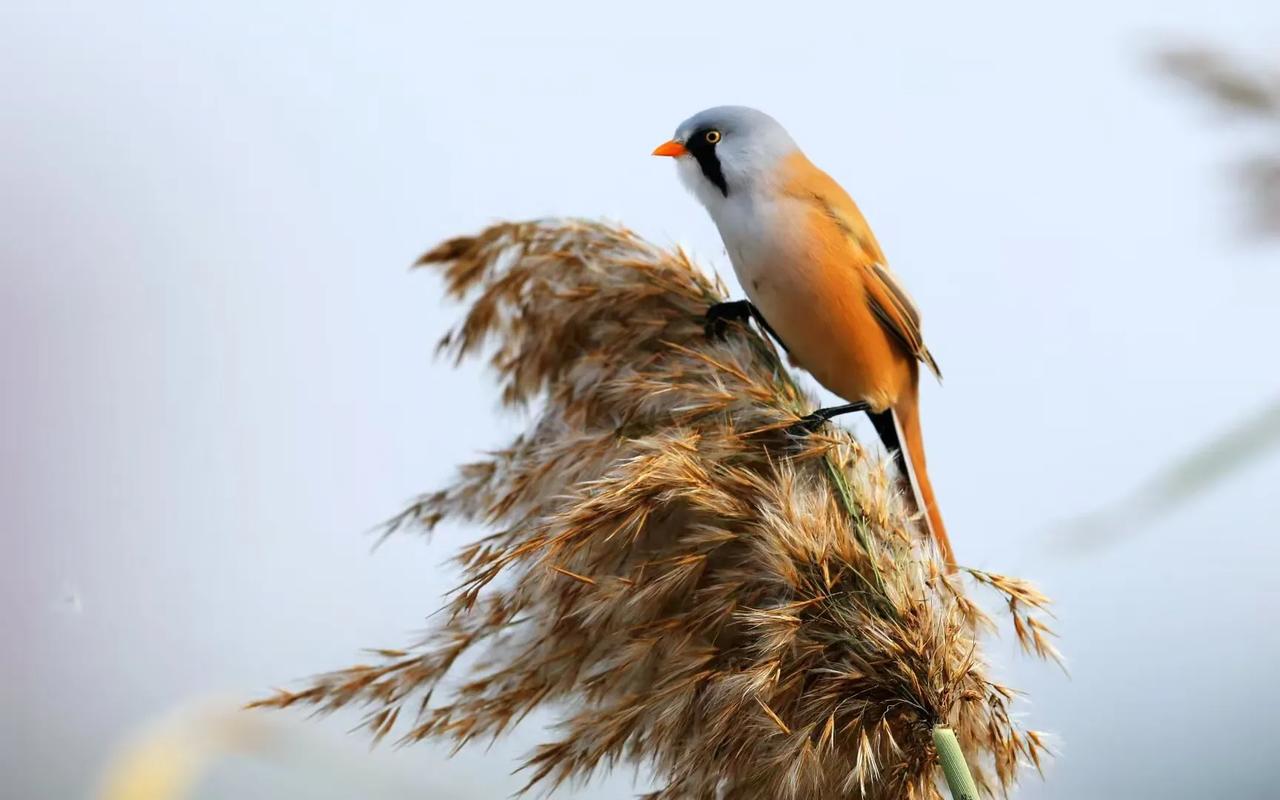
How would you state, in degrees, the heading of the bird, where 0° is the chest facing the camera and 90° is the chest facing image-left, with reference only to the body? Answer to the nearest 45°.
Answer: approximately 90°
